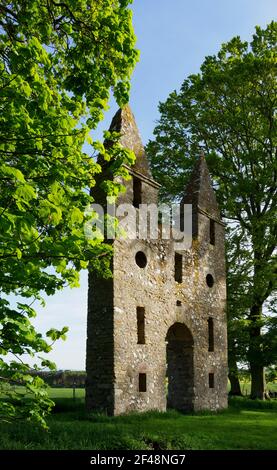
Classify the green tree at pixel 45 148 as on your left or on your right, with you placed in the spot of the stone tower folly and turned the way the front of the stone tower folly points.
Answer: on your right

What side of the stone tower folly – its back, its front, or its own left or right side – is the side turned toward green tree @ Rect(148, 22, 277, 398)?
left
